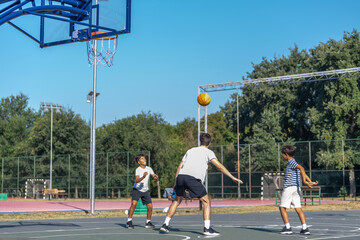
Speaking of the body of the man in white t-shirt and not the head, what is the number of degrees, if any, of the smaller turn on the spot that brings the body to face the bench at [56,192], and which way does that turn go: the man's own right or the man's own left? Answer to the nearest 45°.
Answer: approximately 45° to the man's own left

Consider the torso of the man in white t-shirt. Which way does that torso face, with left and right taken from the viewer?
facing away from the viewer and to the right of the viewer

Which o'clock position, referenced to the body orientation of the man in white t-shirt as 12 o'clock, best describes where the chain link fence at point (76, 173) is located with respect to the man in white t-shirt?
The chain link fence is roughly at 10 o'clock from the man in white t-shirt.

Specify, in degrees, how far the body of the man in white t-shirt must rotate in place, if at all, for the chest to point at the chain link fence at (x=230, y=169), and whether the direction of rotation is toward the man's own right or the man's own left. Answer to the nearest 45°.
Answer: approximately 45° to the man's own left
